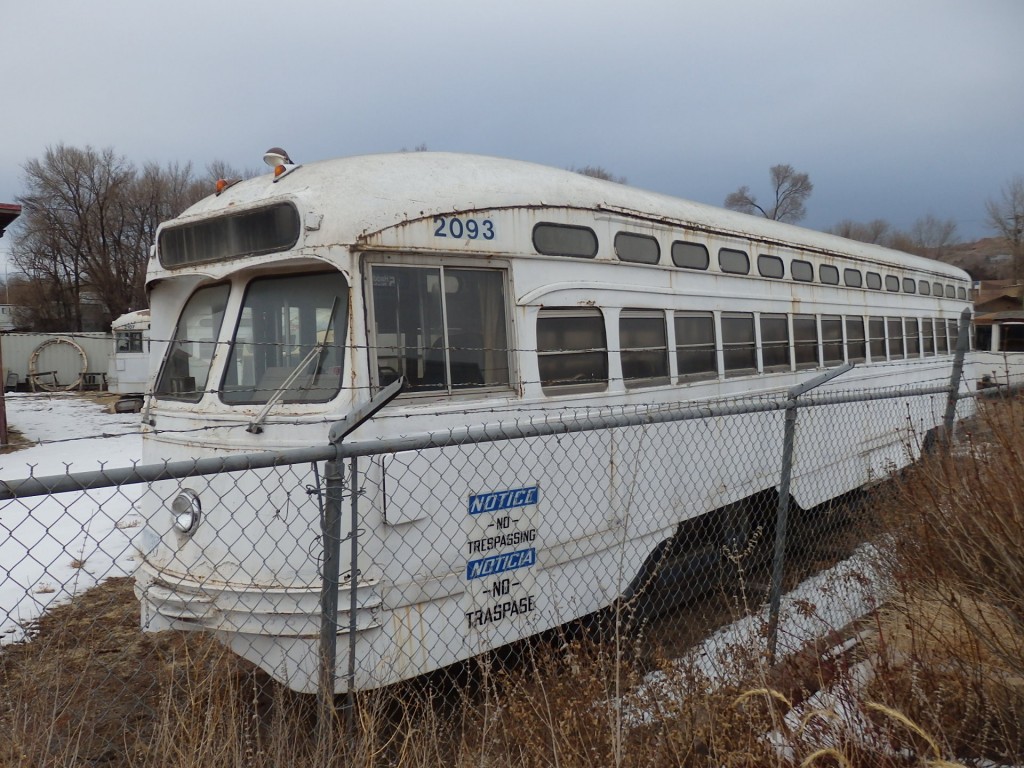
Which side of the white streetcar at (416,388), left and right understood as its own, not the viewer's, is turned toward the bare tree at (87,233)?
right

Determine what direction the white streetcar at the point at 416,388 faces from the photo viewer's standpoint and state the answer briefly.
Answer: facing the viewer and to the left of the viewer

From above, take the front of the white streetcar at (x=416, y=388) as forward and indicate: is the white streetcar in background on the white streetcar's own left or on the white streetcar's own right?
on the white streetcar's own right
